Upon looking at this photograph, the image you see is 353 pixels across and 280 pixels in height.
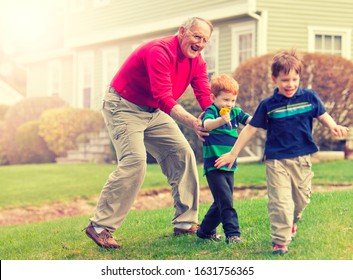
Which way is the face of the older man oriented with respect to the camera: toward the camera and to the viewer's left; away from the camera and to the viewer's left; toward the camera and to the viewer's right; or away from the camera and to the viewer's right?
toward the camera and to the viewer's right

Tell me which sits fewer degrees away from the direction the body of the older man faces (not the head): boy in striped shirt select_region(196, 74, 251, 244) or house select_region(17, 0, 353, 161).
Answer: the boy in striped shirt

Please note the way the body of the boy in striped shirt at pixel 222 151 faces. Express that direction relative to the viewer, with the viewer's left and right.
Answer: facing the viewer and to the right of the viewer

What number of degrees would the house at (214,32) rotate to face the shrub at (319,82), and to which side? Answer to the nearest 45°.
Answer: approximately 90° to its left

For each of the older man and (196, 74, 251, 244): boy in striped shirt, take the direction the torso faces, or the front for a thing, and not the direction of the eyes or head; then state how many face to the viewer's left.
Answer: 0

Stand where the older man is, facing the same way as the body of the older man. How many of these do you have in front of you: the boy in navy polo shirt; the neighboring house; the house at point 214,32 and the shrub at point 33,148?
1

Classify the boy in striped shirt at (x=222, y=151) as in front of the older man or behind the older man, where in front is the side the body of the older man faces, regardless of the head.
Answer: in front

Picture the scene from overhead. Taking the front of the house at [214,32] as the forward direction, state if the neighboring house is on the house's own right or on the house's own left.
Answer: on the house's own right

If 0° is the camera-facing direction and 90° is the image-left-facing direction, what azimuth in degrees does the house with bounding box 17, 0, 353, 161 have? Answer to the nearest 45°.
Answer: approximately 45°
